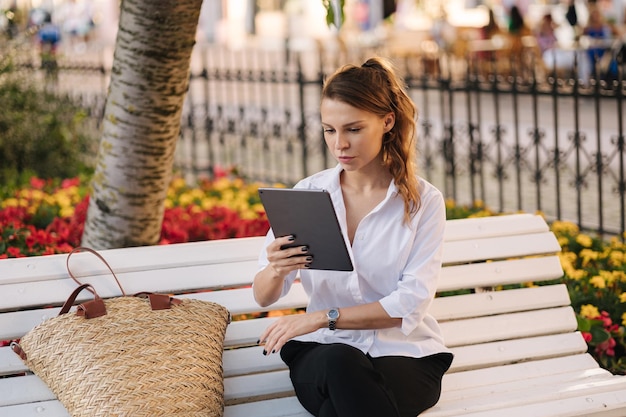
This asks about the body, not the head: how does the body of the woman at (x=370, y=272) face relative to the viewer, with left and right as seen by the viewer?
facing the viewer and to the left of the viewer

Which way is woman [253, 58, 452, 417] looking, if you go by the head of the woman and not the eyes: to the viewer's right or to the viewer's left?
to the viewer's left

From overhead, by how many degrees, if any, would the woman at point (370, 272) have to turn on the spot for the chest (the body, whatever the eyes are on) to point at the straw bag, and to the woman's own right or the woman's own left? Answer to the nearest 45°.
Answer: approximately 45° to the woman's own right

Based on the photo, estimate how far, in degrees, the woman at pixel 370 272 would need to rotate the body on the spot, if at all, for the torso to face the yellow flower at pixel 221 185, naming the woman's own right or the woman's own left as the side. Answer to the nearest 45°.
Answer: approximately 135° to the woman's own right

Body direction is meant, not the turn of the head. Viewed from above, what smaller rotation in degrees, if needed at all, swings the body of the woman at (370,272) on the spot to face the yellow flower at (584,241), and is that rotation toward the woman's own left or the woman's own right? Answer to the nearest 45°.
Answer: approximately 180°

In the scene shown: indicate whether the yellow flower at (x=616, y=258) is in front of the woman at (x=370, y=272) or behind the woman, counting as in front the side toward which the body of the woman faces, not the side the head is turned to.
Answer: behind

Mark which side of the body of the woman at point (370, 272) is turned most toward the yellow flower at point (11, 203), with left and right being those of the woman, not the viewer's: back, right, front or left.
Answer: right
